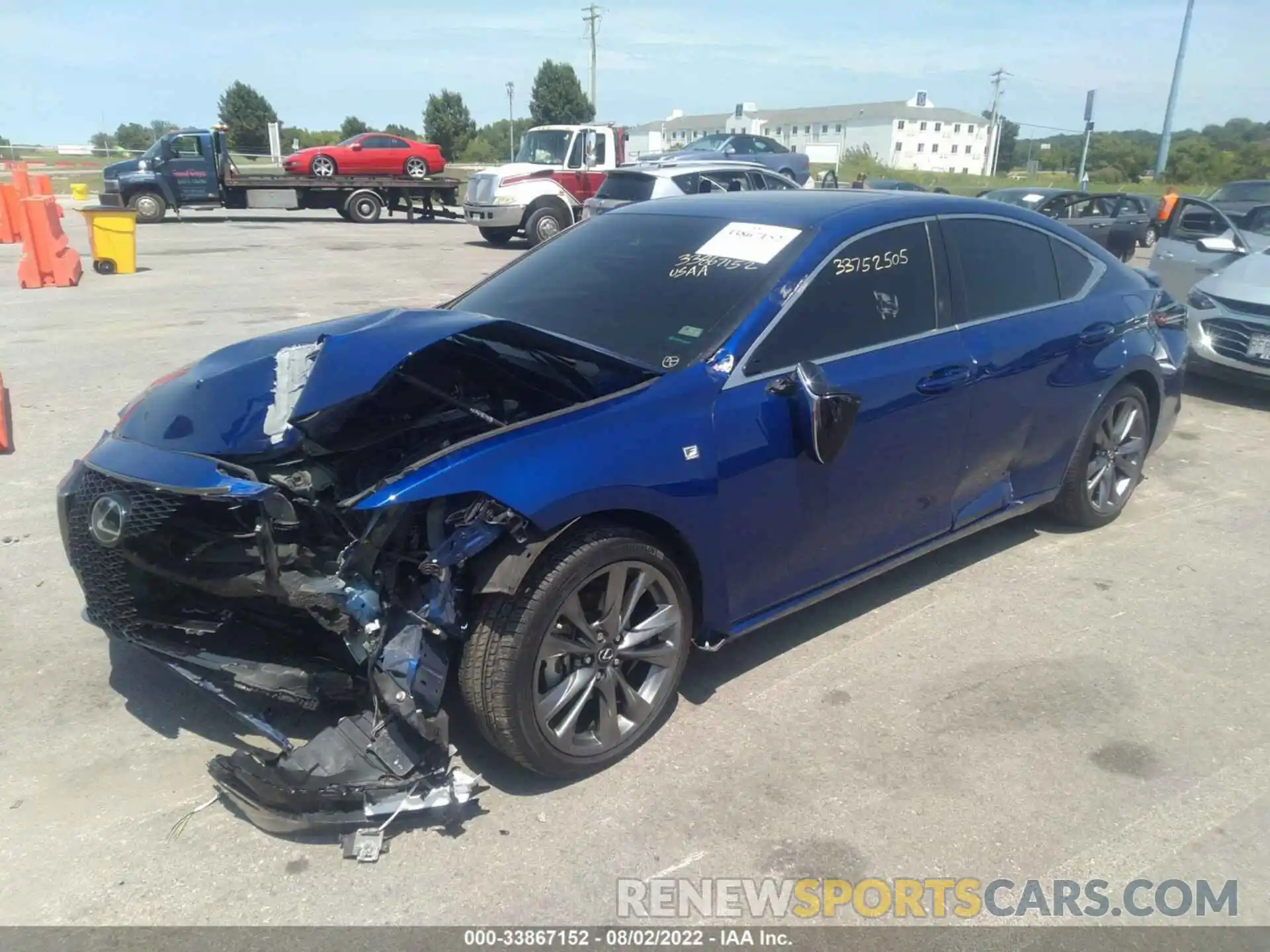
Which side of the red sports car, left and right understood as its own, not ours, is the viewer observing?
left

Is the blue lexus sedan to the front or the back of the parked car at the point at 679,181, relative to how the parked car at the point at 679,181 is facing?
to the back

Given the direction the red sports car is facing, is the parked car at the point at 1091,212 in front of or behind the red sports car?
behind

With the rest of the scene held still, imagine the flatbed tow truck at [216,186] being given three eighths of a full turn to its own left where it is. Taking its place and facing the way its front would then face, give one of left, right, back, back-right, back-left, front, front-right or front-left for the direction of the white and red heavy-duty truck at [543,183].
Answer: front

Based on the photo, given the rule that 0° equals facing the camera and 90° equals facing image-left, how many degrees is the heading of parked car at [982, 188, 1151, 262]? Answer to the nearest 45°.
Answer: approximately 45°

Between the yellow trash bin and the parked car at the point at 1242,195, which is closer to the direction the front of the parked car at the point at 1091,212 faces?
the yellow trash bin

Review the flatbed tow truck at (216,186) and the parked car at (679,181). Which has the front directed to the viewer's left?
the flatbed tow truck

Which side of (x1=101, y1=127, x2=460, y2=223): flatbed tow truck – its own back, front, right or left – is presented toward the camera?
left

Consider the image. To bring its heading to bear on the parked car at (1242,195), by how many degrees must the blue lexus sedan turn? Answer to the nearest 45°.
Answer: approximately 180°

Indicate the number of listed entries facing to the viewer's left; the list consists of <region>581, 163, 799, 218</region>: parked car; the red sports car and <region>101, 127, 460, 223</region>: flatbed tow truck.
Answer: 2

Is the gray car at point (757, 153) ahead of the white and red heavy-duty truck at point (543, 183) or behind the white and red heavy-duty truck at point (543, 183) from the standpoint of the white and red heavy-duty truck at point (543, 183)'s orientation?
behind

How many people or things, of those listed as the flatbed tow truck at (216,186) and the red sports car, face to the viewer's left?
2

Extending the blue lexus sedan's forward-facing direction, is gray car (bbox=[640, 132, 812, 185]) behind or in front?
behind

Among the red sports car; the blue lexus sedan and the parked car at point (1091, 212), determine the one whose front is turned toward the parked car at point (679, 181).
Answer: the parked car at point (1091, 212)

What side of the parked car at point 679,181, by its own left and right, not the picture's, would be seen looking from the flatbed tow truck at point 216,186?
left
